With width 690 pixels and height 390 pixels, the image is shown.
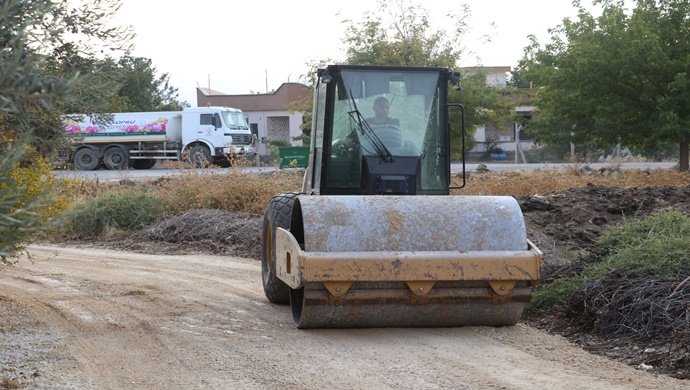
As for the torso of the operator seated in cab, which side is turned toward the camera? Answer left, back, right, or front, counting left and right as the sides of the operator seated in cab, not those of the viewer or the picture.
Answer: front

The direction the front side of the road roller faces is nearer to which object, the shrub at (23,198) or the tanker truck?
the shrub

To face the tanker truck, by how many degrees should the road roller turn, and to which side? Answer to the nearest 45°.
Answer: approximately 180°

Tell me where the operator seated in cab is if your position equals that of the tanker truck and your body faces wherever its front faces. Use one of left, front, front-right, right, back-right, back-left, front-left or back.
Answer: front-right

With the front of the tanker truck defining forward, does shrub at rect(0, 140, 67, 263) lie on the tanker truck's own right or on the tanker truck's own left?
on the tanker truck's own right

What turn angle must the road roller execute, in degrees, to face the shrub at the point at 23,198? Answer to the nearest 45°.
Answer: approximately 45° to its right

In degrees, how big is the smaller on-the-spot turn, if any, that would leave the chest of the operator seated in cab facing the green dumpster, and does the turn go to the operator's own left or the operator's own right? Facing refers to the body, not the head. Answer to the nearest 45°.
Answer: approximately 180°

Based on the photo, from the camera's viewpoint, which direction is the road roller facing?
toward the camera
